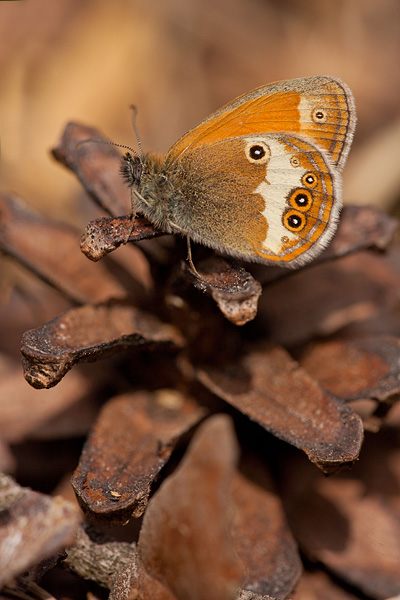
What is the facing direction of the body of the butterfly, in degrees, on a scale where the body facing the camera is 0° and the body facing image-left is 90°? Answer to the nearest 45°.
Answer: approximately 90°
